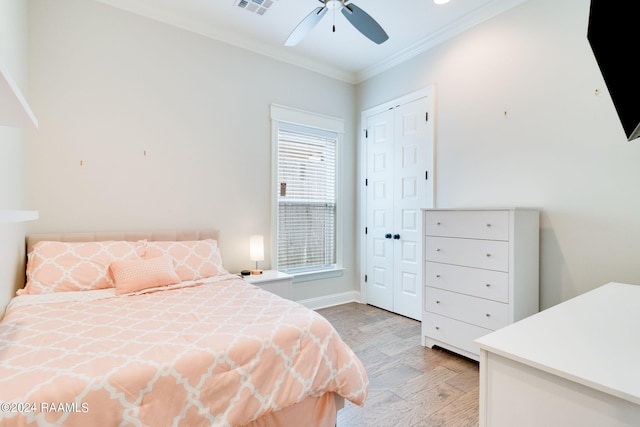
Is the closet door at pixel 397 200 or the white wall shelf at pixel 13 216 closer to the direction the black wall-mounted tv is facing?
the white wall shelf

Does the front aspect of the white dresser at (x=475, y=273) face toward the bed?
yes

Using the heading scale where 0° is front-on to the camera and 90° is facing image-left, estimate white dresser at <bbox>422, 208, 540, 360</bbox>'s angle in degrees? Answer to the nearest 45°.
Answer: approximately 45°

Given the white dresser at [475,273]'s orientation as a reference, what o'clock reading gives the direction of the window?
The window is roughly at 2 o'clock from the white dresser.

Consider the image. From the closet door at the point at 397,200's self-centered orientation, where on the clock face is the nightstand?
The nightstand is roughly at 12 o'clock from the closet door.

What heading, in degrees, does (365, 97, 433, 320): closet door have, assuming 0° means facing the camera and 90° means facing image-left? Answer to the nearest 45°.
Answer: approximately 45°

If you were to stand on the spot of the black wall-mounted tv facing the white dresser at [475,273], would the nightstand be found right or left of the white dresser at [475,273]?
left

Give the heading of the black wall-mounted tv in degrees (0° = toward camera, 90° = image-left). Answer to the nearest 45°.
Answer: approximately 45°

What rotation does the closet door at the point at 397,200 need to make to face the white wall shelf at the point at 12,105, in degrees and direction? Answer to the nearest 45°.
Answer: approximately 45° to its left
